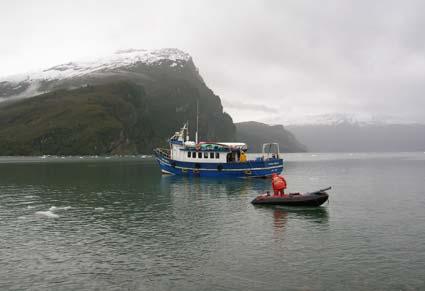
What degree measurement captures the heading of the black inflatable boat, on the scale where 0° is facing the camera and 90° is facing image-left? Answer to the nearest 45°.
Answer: approximately 270°
